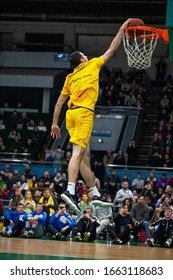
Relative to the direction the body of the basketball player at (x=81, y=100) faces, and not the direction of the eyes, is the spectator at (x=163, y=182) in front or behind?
in front

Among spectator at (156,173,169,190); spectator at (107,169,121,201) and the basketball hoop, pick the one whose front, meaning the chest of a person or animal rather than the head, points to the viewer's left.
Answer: the basketball hoop

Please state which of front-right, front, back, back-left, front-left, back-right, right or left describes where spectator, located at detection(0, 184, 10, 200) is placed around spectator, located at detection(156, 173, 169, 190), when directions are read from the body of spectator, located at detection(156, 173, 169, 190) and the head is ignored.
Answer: right

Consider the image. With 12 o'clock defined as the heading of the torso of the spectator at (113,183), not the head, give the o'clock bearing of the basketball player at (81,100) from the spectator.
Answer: The basketball player is roughly at 12 o'clock from the spectator.

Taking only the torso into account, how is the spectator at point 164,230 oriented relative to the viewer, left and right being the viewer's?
facing the viewer and to the left of the viewer

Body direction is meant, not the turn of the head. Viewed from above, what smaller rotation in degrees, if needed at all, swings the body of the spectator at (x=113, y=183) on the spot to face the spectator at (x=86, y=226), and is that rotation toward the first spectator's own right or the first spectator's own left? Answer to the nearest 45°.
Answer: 0° — they already face them

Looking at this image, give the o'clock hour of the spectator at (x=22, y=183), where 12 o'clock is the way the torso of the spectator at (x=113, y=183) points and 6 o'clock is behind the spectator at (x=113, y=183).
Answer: the spectator at (x=22, y=183) is roughly at 3 o'clock from the spectator at (x=113, y=183).

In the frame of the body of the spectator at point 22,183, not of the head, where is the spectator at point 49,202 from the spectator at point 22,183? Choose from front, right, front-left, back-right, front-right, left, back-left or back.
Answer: front

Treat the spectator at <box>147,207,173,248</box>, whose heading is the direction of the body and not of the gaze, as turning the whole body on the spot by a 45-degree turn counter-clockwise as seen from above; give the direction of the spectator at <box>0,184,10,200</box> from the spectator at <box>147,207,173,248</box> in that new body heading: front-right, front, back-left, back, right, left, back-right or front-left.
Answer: back-right

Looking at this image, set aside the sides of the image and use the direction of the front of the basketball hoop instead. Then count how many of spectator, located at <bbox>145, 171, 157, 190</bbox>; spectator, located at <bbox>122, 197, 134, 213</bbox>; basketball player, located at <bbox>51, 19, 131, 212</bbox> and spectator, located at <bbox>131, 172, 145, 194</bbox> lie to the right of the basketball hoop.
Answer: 3

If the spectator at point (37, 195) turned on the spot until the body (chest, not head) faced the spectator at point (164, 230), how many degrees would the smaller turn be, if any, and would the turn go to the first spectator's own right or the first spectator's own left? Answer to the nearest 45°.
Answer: approximately 45° to the first spectator's own left

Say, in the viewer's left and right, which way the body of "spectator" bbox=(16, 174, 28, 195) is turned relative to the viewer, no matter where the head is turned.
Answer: facing the viewer

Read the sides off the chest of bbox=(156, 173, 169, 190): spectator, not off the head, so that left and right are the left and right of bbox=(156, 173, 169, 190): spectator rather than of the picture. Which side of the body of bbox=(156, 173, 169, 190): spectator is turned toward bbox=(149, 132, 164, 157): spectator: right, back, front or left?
back

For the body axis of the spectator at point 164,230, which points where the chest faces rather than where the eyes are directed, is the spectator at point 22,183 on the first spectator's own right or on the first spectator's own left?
on the first spectator's own right

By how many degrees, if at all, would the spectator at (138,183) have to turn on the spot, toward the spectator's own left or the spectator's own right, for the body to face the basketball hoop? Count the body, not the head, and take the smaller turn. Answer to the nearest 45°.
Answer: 0° — they already face it

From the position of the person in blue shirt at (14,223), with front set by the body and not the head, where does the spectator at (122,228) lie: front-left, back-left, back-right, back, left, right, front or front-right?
back-left

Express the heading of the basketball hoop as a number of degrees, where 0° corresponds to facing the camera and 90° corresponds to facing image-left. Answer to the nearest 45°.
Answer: approximately 90°
